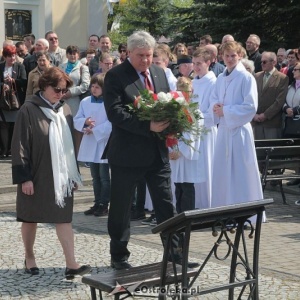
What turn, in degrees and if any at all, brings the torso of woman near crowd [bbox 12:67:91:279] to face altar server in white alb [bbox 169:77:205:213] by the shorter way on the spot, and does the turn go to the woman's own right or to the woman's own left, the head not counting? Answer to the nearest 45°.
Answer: approximately 90° to the woman's own left

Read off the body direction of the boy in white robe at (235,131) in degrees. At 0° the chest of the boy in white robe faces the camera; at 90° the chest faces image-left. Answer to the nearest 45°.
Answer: approximately 45°

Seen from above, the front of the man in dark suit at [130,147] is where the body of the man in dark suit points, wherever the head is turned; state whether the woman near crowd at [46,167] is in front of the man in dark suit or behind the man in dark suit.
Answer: behind

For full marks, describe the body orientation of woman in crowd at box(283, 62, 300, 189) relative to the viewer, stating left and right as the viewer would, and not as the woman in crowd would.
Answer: facing the viewer and to the left of the viewer

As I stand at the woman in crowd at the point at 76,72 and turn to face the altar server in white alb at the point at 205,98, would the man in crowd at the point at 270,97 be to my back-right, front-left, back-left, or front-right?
front-left

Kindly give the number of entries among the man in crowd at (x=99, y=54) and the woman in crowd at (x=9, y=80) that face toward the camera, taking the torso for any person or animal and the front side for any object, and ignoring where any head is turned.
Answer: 2

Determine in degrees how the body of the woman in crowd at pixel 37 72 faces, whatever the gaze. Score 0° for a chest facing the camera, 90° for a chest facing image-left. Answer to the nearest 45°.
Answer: approximately 315°

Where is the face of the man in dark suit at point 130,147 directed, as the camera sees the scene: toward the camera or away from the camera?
toward the camera

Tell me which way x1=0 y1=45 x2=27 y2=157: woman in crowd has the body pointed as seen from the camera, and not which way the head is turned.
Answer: toward the camera

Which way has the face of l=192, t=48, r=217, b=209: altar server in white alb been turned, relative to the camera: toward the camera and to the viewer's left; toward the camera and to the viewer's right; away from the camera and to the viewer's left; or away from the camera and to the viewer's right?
toward the camera and to the viewer's left

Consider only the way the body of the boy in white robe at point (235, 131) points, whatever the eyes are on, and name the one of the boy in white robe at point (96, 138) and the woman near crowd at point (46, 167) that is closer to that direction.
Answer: the woman near crowd

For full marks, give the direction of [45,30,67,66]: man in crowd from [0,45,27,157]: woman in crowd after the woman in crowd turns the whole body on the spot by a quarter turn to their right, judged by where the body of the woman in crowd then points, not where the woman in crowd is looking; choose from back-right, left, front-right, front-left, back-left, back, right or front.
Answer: back

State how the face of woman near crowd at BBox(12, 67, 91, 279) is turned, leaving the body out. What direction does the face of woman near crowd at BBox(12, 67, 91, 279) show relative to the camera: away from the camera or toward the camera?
toward the camera

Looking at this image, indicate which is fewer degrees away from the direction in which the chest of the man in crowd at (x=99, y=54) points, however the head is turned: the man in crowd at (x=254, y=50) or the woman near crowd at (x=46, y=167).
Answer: the woman near crowd
